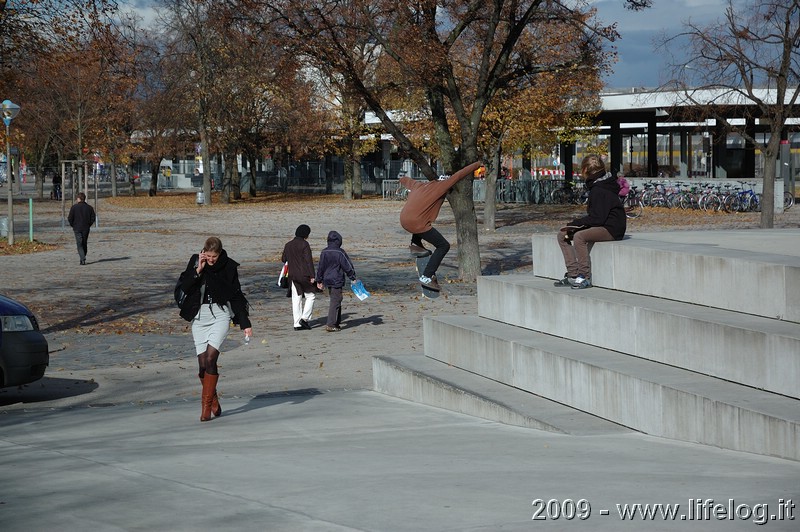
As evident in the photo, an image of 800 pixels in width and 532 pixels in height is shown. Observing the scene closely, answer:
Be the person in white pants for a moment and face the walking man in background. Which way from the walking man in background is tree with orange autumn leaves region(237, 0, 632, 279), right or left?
right

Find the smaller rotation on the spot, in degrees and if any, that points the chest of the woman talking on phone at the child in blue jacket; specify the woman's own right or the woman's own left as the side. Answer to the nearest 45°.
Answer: approximately 180°

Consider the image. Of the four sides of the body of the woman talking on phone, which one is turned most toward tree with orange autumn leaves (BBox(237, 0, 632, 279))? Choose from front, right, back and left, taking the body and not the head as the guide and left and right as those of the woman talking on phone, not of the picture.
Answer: back

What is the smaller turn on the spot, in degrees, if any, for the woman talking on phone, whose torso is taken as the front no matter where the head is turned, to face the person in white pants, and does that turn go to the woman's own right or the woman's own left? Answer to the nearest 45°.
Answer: approximately 180°

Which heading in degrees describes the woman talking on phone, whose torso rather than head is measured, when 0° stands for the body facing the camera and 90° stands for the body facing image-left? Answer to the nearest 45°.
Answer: approximately 0°

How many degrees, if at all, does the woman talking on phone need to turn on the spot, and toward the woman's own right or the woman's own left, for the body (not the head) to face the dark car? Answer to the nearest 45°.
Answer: approximately 135° to the woman's own right
